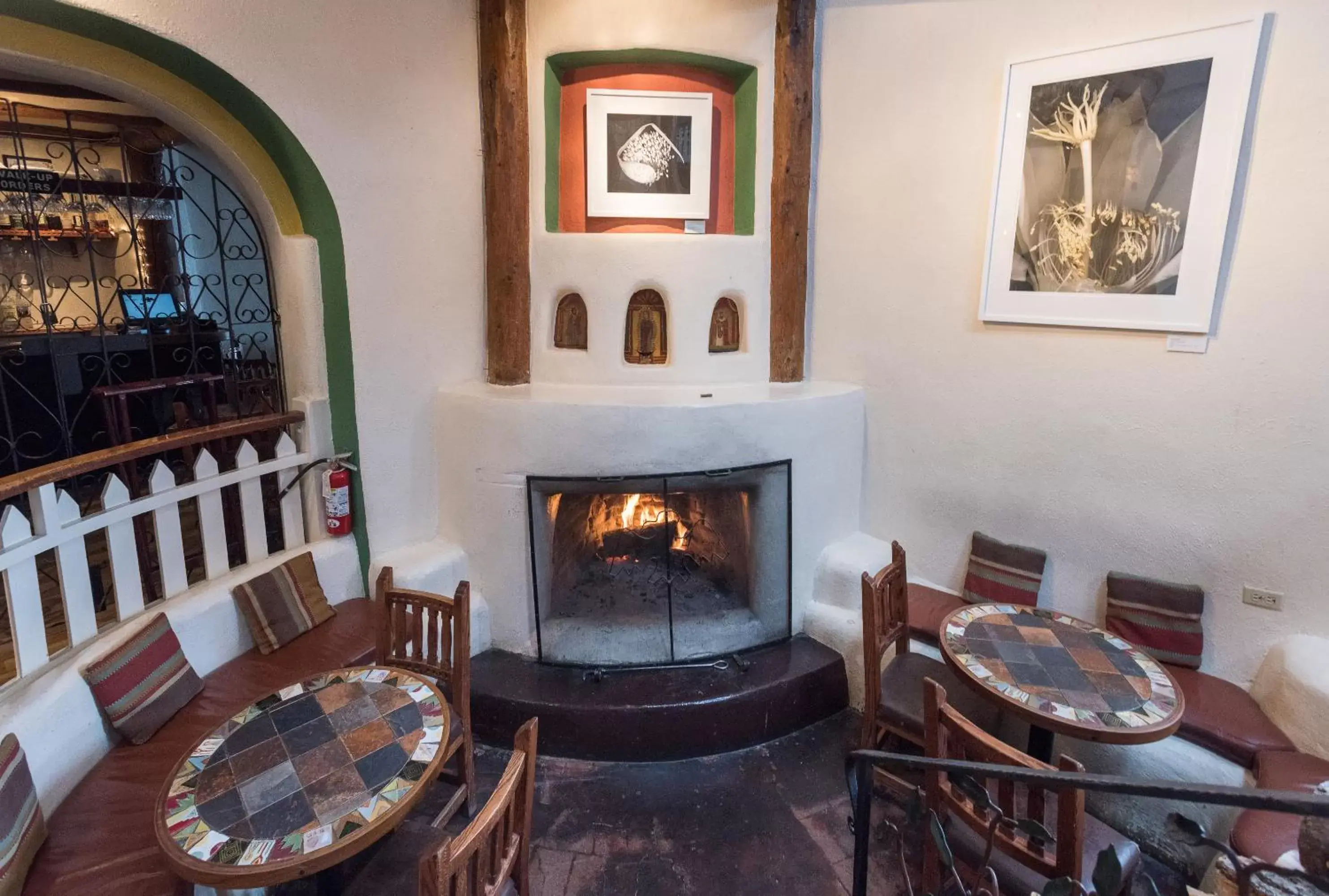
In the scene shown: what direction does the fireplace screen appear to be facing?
toward the camera

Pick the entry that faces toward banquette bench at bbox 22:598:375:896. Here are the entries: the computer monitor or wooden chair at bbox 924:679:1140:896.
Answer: the computer monitor

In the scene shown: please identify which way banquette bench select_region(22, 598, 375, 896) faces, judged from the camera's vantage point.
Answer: facing the viewer and to the right of the viewer

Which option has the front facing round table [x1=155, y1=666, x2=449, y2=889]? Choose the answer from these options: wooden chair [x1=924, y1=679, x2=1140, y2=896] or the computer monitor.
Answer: the computer monitor

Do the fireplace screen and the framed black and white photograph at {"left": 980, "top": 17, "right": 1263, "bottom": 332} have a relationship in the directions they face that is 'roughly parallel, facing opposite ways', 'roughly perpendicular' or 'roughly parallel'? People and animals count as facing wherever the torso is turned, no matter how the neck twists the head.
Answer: roughly perpendicular

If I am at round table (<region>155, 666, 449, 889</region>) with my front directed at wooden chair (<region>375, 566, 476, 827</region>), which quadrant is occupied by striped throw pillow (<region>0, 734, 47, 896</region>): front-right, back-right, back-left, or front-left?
back-left

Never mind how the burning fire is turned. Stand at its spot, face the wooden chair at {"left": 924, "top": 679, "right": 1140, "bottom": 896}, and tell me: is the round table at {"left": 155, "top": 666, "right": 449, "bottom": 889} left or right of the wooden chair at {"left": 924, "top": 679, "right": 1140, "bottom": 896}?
right

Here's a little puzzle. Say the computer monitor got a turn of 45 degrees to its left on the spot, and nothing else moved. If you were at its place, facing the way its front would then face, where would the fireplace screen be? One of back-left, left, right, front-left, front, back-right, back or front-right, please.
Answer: front

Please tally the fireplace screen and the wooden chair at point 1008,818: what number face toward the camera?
1

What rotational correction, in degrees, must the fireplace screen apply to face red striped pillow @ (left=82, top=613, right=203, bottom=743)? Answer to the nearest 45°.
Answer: approximately 45° to its right

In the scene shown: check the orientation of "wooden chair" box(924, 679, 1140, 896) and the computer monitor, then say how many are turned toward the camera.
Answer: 1

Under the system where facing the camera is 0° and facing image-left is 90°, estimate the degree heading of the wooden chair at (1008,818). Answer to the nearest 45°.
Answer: approximately 225°

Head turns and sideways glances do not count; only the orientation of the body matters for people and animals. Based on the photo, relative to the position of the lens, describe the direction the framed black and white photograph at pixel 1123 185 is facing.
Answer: facing the viewer and to the left of the viewer

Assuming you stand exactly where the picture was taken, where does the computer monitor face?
facing the viewer

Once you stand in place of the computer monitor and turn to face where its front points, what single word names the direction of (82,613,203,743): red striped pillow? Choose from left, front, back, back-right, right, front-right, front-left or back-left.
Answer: front

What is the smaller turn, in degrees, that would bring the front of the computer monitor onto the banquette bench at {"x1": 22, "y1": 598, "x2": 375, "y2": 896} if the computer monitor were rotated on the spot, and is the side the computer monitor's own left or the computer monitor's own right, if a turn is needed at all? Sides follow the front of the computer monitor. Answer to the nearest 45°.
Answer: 0° — it already faces it

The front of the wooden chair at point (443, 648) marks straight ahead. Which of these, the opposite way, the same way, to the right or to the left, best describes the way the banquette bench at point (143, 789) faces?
to the left

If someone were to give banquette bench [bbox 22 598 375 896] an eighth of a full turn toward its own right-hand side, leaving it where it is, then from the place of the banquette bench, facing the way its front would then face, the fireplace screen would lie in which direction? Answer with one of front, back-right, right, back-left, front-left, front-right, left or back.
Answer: left
